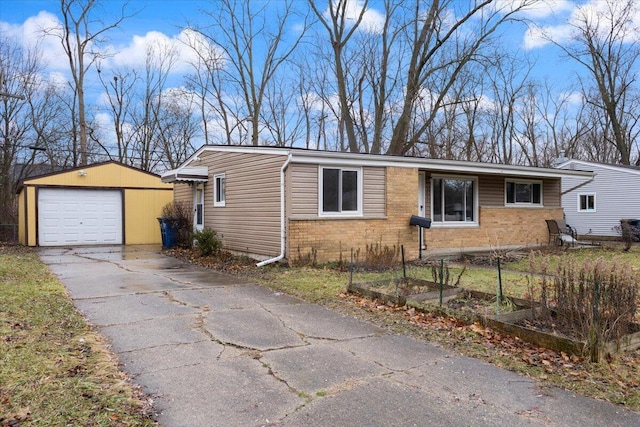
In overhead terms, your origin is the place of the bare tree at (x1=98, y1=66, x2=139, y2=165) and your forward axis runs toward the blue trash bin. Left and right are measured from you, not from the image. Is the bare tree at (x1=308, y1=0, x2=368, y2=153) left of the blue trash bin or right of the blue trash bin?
left

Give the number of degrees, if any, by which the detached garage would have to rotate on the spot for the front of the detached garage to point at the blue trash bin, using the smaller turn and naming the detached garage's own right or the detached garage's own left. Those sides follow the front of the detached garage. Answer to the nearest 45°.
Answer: approximately 45° to the detached garage's own left

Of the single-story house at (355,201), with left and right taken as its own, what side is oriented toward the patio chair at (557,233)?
left

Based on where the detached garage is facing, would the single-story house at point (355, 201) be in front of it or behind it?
in front

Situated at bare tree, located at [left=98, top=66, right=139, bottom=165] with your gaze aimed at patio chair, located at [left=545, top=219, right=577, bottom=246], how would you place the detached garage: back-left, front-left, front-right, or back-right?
front-right

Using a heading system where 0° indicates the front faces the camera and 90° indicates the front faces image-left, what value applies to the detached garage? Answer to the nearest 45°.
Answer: approximately 0°

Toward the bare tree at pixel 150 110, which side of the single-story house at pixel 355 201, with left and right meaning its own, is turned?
back

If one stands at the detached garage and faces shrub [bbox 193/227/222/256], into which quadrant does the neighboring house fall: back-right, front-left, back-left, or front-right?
front-left

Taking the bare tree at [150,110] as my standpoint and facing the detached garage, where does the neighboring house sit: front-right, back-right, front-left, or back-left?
front-left

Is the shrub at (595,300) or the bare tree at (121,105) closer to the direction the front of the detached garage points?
the shrub

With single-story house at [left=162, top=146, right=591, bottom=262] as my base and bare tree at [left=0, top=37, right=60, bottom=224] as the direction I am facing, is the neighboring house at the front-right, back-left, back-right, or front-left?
back-right

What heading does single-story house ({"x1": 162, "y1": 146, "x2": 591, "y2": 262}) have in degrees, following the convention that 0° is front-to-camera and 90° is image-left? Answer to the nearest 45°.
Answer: approximately 315°

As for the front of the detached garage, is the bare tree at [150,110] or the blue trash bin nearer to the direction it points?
the blue trash bin

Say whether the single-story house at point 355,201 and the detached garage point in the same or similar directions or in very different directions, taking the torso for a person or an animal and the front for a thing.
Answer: same or similar directions
